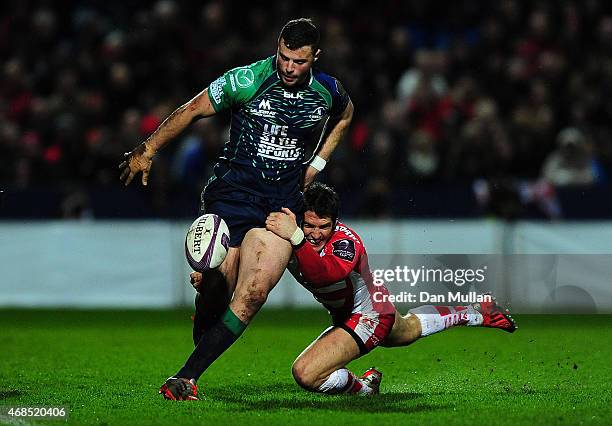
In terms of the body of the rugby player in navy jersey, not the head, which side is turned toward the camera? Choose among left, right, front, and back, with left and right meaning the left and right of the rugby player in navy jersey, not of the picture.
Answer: front

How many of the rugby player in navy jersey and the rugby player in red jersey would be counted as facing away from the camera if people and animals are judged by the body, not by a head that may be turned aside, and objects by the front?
0

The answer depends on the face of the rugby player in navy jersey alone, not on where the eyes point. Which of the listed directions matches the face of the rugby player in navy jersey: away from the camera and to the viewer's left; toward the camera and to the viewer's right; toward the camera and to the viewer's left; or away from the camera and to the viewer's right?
toward the camera and to the viewer's left

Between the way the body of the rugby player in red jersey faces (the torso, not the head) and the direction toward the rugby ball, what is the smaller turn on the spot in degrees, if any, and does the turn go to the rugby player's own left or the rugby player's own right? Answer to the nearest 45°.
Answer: approximately 45° to the rugby player's own right

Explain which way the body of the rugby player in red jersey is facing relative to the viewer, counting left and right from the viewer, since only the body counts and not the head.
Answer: facing the viewer and to the left of the viewer
